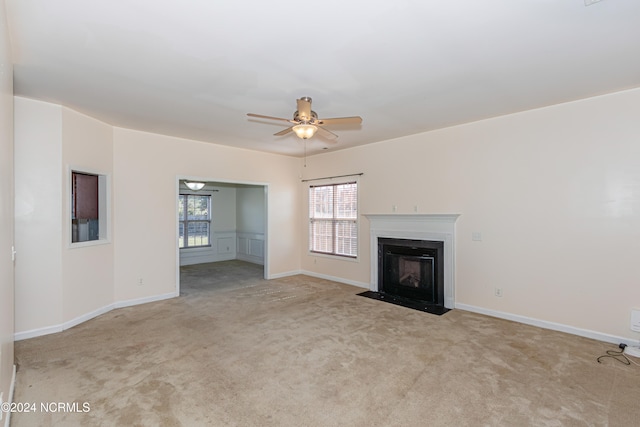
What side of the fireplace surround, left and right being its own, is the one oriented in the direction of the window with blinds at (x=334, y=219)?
right

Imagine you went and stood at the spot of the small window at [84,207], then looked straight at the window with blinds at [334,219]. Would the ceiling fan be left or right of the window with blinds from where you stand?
right

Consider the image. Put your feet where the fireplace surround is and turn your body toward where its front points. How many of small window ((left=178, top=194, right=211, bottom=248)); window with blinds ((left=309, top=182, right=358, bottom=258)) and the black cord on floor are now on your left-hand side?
1

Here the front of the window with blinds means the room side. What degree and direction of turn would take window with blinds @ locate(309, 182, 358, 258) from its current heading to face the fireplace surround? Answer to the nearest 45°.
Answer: approximately 90° to its left

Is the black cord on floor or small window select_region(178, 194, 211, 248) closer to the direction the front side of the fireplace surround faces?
the small window

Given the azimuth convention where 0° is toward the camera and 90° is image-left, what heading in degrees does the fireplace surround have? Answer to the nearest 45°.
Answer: approximately 45°

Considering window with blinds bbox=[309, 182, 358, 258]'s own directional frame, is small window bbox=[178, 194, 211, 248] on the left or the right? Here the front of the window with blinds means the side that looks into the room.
on its right

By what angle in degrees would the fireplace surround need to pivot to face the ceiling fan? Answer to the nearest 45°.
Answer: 0° — it already faces it

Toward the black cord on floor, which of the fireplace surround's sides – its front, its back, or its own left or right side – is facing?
left

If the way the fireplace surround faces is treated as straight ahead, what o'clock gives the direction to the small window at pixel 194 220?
The small window is roughly at 2 o'clock from the fireplace surround.

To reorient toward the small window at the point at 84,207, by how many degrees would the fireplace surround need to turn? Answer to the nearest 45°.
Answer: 0° — it already faces it
